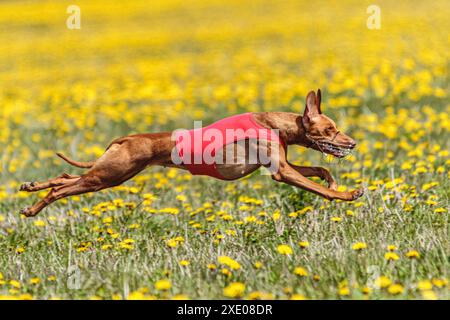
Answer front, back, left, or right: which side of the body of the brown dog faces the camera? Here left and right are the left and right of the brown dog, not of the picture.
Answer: right

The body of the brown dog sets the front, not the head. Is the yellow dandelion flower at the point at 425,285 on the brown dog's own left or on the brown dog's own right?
on the brown dog's own right

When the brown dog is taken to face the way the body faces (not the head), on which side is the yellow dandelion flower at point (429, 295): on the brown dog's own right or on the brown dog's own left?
on the brown dog's own right

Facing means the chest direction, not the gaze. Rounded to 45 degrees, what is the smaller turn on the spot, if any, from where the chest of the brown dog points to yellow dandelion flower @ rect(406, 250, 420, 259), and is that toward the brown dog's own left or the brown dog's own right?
approximately 45° to the brown dog's own right
